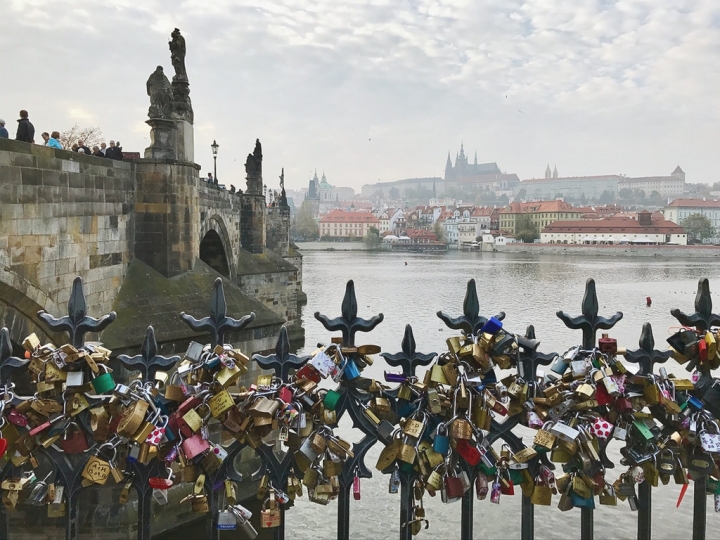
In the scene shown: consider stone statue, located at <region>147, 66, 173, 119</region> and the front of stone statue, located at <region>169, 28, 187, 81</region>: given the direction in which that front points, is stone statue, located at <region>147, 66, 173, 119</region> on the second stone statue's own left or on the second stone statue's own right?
on the second stone statue's own left

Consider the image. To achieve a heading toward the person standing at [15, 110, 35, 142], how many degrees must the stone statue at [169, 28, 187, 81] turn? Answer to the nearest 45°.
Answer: approximately 45° to its left
